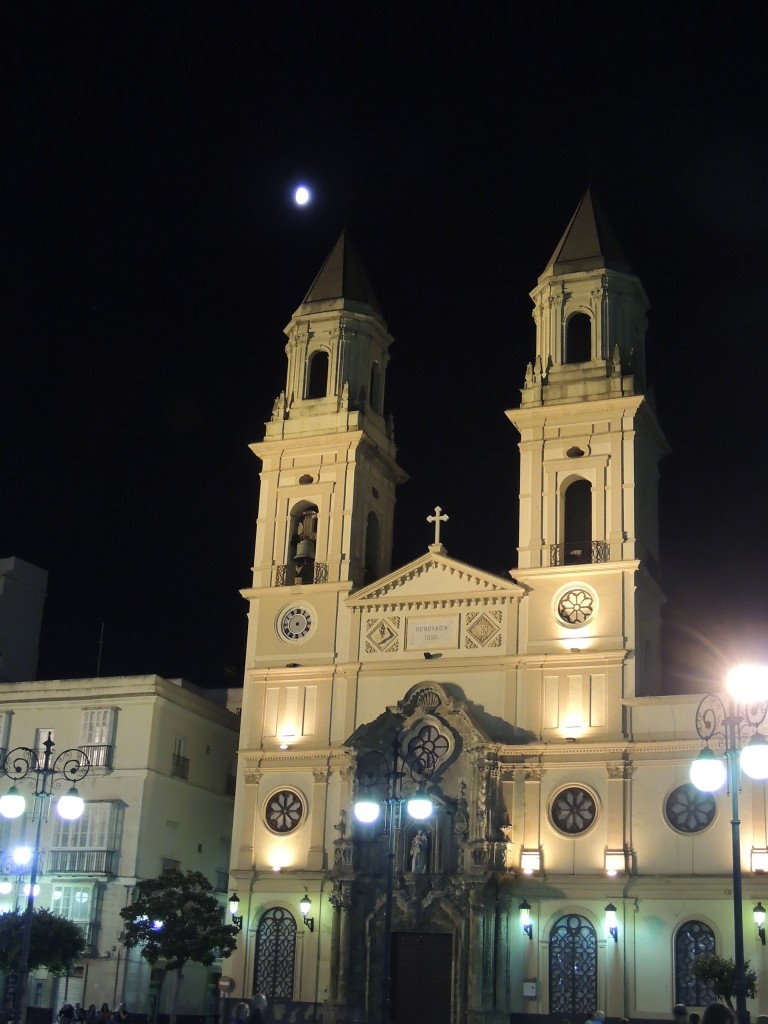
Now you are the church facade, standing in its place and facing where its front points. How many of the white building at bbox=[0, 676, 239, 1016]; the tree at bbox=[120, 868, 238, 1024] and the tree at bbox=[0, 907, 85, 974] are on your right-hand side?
3

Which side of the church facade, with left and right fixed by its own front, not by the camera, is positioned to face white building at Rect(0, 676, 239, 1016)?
right

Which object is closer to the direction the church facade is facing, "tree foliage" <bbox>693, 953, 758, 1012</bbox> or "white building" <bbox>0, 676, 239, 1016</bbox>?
the tree foliage

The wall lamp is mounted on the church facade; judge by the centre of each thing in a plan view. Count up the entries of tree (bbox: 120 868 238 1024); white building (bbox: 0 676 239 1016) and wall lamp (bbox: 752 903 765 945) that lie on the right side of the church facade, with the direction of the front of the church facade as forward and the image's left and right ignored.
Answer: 2

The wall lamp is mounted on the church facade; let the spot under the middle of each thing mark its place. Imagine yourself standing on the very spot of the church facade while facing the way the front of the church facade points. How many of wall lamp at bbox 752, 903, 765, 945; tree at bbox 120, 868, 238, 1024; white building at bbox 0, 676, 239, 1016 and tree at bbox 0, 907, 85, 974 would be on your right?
3

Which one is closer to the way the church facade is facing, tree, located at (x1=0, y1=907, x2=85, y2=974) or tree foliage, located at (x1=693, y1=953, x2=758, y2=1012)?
the tree

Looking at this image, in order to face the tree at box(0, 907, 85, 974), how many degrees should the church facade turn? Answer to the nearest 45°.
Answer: approximately 90° to its right

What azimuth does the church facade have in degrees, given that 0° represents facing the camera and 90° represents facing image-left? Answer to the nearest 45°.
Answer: approximately 0°

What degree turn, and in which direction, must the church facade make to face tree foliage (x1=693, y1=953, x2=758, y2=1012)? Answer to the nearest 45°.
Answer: approximately 45° to its left
